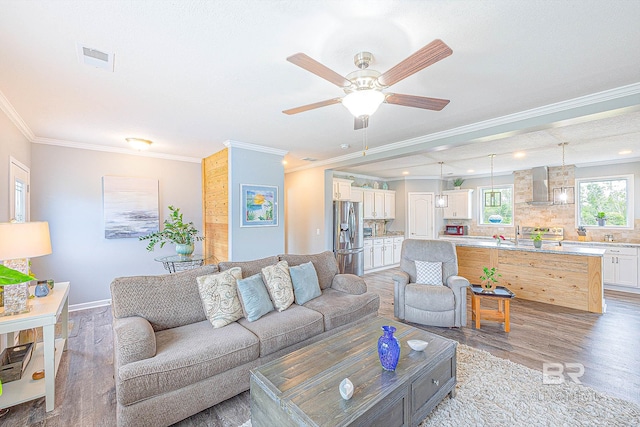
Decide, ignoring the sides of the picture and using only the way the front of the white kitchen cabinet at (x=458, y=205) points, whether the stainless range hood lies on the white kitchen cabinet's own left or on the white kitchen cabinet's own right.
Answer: on the white kitchen cabinet's own left

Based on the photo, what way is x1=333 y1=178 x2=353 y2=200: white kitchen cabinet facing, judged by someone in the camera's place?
facing the viewer and to the right of the viewer

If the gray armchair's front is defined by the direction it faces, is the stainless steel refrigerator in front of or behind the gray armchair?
behind

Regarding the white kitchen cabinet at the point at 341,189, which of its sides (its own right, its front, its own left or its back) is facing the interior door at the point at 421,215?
left

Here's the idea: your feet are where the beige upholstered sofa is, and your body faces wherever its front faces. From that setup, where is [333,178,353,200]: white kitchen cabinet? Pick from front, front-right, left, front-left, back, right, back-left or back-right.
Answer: left

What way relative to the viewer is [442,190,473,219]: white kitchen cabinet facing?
toward the camera

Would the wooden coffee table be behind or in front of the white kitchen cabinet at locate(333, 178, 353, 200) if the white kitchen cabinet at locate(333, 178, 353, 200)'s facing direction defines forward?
in front

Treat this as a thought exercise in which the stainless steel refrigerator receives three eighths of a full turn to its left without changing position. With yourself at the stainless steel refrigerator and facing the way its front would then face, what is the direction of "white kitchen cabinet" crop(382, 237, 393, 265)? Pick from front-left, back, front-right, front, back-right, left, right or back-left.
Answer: front-right

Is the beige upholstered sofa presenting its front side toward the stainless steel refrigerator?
no

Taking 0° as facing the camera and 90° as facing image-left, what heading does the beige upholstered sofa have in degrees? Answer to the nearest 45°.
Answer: approximately 315°

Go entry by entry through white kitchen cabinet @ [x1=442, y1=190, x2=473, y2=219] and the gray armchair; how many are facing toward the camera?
2

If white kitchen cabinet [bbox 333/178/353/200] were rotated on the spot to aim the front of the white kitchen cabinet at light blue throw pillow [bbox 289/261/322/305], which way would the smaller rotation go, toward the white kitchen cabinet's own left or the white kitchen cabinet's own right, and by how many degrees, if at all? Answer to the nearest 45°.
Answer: approximately 45° to the white kitchen cabinet's own right

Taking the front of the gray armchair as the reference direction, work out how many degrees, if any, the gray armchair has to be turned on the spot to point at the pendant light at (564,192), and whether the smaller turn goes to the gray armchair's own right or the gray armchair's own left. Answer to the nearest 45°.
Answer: approximately 135° to the gray armchair's own left

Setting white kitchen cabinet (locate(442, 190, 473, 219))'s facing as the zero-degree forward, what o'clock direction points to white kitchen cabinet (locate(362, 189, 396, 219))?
white kitchen cabinet (locate(362, 189, 396, 219)) is roughly at 2 o'clock from white kitchen cabinet (locate(442, 190, 473, 219)).

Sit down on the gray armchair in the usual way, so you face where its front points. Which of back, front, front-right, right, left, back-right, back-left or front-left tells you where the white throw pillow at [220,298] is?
front-right

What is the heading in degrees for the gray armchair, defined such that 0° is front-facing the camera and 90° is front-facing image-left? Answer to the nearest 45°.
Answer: approximately 0°

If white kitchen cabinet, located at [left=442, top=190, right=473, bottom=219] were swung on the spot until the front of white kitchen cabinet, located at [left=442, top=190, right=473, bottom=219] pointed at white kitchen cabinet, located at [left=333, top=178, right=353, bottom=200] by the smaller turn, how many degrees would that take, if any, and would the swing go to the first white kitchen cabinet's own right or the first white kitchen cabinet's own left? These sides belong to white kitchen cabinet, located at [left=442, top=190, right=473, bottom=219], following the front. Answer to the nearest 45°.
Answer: approximately 45° to the first white kitchen cabinet's own right

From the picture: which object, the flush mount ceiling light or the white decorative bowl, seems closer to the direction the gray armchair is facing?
the white decorative bowl

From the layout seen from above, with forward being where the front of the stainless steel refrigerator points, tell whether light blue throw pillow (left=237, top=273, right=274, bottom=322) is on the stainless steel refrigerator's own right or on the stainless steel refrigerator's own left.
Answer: on the stainless steel refrigerator's own right

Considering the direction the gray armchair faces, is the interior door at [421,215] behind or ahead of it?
behind
